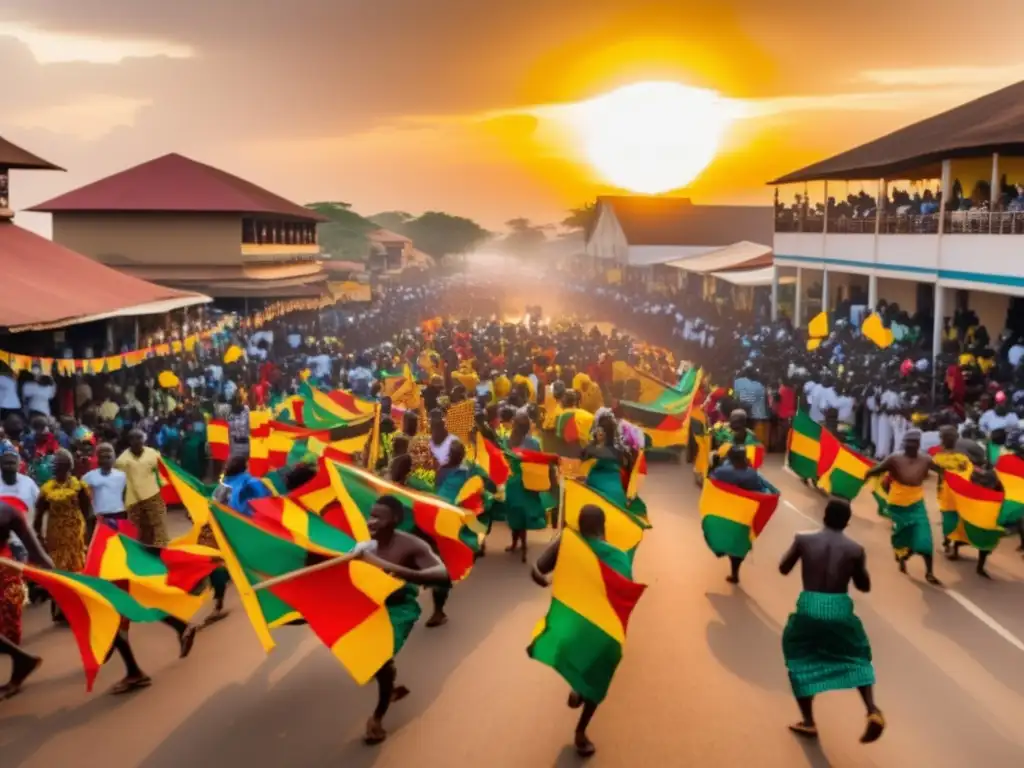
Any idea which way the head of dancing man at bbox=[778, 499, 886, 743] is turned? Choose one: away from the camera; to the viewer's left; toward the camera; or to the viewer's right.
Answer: away from the camera

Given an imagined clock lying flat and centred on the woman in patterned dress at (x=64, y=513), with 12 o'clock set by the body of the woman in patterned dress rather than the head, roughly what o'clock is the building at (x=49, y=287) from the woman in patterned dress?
The building is roughly at 6 o'clock from the woman in patterned dress.

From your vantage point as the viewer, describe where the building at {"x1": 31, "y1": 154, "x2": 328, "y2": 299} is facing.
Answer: facing to the right of the viewer

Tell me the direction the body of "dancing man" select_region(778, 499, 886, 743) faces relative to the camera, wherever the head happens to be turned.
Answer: away from the camera
